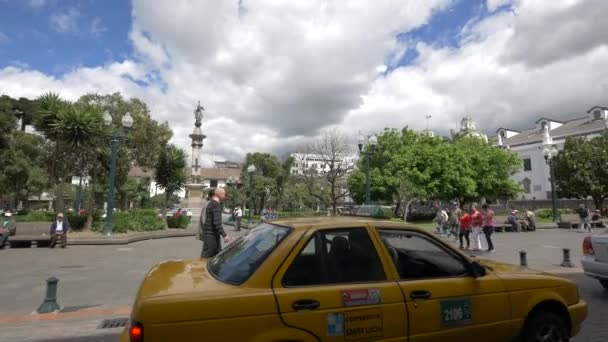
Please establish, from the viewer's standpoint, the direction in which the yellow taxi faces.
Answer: facing away from the viewer and to the right of the viewer

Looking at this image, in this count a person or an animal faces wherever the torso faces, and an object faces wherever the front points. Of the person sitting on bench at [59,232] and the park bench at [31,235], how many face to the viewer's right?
0

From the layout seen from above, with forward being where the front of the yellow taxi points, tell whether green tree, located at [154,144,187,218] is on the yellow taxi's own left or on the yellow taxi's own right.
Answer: on the yellow taxi's own left

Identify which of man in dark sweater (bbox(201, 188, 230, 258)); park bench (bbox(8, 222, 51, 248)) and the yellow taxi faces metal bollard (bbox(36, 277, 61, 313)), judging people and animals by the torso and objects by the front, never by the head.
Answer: the park bench

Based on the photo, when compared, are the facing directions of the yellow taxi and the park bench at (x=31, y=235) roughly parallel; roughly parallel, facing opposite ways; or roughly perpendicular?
roughly perpendicular

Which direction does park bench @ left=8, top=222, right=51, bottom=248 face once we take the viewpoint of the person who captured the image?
facing the viewer

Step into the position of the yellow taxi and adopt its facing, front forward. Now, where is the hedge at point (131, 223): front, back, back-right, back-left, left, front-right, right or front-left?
left

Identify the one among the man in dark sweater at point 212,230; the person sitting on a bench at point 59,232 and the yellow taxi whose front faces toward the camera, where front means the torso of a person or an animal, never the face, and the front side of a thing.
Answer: the person sitting on a bench

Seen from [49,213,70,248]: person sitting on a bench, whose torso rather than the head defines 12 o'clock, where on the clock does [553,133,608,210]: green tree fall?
The green tree is roughly at 9 o'clock from the person sitting on a bench.

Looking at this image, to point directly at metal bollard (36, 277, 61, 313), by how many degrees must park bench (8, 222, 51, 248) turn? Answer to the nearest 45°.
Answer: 0° — it already faces it
